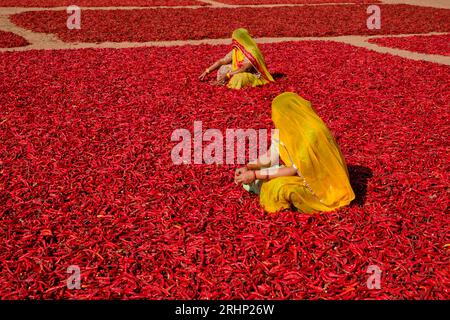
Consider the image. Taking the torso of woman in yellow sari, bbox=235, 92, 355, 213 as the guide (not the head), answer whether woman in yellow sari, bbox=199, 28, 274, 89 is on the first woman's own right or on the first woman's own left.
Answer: on the first woman's own right

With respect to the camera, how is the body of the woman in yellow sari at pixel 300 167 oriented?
to the viewer's left
